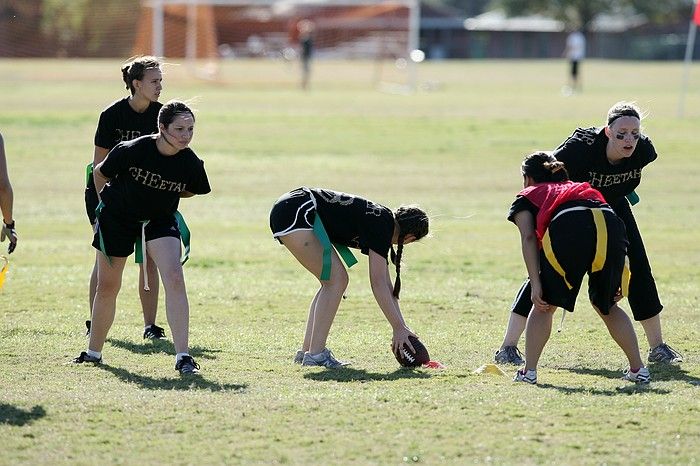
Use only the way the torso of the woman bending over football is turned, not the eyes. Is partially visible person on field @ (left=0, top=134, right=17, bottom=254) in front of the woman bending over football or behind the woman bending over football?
behind

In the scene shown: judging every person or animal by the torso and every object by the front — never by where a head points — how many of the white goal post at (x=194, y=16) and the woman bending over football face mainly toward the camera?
1

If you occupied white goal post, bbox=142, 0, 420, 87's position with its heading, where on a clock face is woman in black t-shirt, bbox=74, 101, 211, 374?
The woman in black t-shirt is roughly at 12 o'clock from the white goal post.

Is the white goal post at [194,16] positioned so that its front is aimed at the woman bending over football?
yes

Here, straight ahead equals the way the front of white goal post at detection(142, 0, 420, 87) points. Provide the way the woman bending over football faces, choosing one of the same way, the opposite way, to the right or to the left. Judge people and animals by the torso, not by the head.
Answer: to the left

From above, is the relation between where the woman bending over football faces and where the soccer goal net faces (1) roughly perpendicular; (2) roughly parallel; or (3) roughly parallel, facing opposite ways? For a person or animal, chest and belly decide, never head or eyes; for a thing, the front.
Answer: roughly perpendicular

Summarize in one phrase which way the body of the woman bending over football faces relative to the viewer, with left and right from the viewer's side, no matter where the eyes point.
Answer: facing to the right of the viewer

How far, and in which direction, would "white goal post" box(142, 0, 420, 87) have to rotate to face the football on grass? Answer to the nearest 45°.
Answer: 0° — it already faces it
